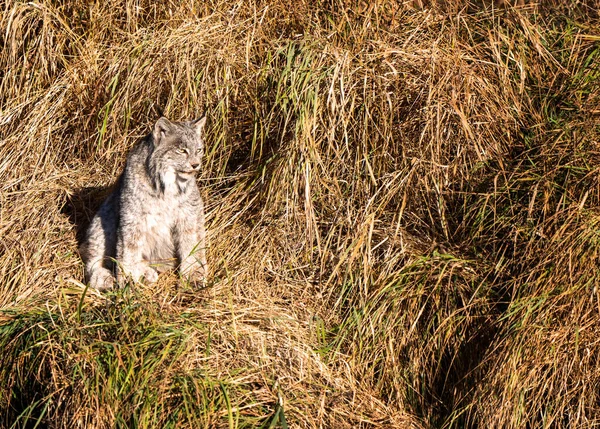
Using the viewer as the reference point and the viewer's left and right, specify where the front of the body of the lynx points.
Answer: facing the viewer and to the right of the viewer
